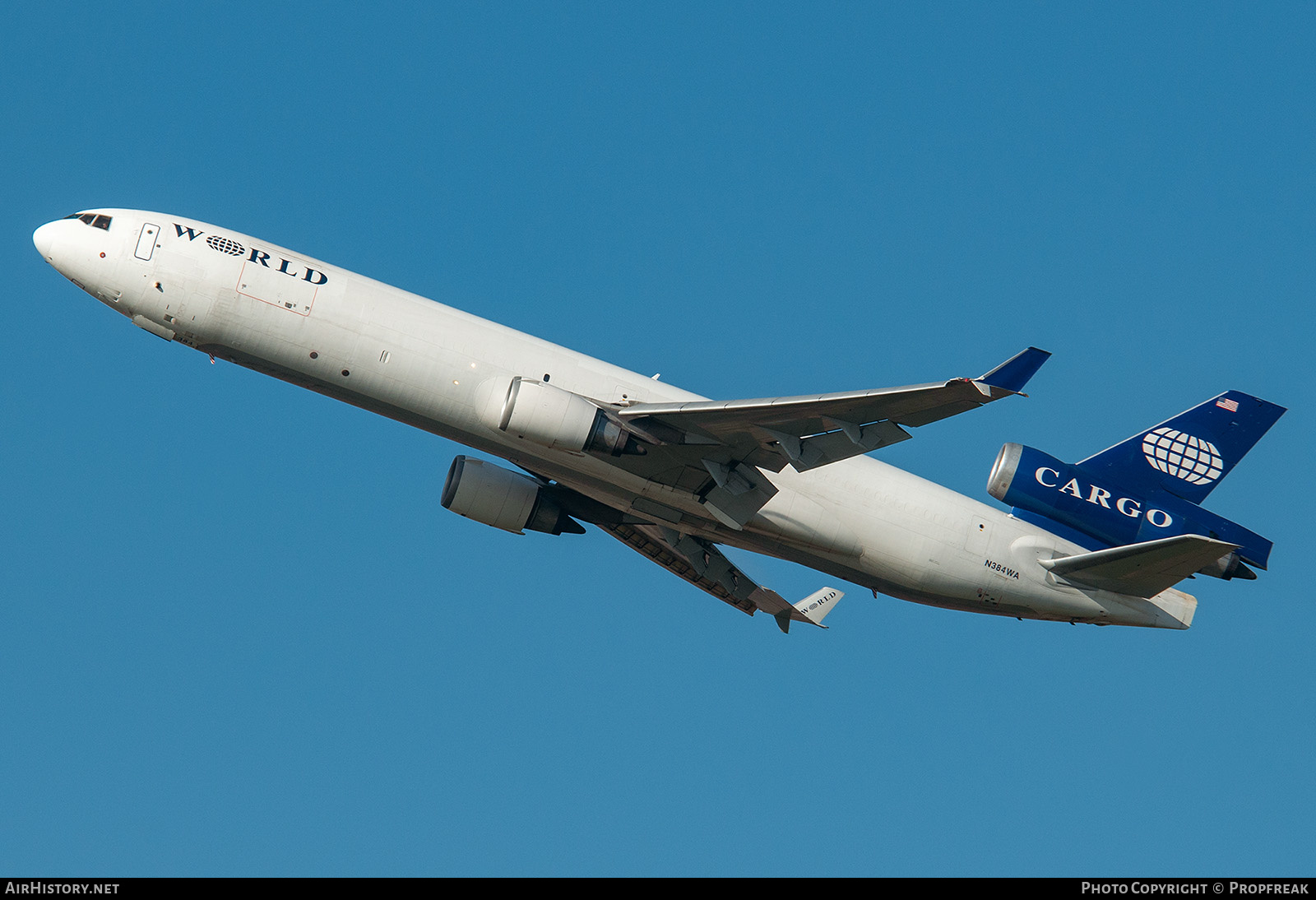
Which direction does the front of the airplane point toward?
to the viewer's left
